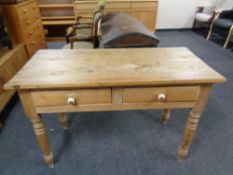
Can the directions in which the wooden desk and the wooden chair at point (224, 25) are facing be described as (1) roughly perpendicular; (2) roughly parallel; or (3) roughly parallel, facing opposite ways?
roughly perpendicular

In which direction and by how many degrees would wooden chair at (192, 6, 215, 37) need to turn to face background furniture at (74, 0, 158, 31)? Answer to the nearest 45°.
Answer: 0° — it already faces it

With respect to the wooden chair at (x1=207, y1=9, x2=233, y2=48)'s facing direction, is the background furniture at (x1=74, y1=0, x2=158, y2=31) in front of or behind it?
in front

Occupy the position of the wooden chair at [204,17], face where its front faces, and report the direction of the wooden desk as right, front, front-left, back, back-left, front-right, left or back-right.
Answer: front-left

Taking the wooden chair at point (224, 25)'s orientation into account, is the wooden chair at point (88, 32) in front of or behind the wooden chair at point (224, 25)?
in front

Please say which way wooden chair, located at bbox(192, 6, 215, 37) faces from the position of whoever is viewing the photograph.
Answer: facing the viewer and to the left of the viewer

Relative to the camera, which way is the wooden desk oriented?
toward the camera

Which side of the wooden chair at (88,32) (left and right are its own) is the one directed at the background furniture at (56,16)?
right

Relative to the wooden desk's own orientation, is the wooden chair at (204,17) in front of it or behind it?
behind

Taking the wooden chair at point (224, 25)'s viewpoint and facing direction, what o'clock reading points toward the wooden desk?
The wooden desk is roughly at 11 o'clock from the wooden chair.

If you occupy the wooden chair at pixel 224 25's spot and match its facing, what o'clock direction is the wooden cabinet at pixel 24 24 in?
The wooden cabinet is roughly at 12 o'clock from the wooden chair.

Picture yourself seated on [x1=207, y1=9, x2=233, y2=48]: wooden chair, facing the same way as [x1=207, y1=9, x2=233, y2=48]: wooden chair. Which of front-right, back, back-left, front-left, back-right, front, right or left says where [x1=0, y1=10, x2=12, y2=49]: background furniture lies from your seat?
front

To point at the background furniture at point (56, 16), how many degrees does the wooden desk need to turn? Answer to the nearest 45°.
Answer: approximately 180°

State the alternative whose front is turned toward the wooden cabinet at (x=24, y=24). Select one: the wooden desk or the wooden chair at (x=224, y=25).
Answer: the wooden chair

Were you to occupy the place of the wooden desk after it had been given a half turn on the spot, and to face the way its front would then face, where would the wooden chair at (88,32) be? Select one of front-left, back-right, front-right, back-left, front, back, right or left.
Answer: front
